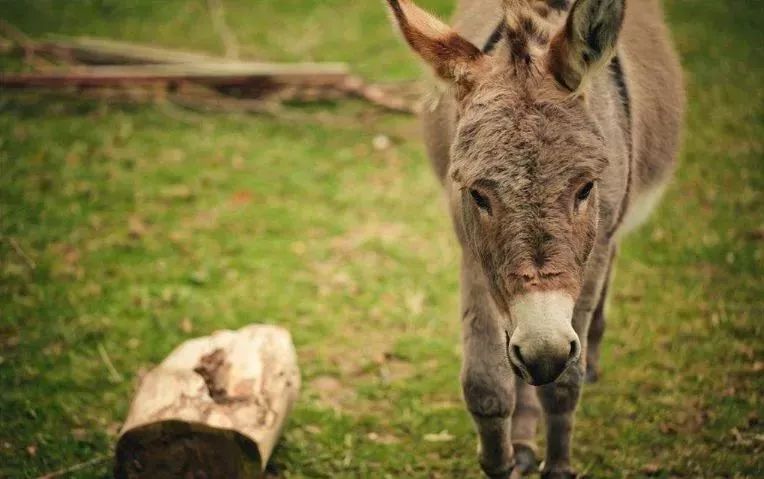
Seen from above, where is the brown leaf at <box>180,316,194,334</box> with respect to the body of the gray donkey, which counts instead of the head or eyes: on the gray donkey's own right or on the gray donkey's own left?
on the gray donkey's own right

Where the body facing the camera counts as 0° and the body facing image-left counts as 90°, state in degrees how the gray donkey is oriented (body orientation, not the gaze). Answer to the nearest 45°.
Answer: approximately 0°

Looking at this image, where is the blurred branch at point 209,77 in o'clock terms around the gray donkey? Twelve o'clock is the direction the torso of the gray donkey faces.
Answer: The blurred branch is roughly at 5 o'clock from the gray donkey.

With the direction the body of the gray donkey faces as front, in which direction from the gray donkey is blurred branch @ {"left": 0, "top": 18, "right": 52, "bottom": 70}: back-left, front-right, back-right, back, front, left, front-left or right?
back-right

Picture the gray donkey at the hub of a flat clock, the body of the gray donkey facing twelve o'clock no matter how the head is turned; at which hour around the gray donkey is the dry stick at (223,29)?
The dry stick is roughly at 5 o'clock from the gray donkey.

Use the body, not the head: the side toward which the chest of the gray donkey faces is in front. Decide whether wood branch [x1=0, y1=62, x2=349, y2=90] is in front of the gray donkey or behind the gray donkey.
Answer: behind
